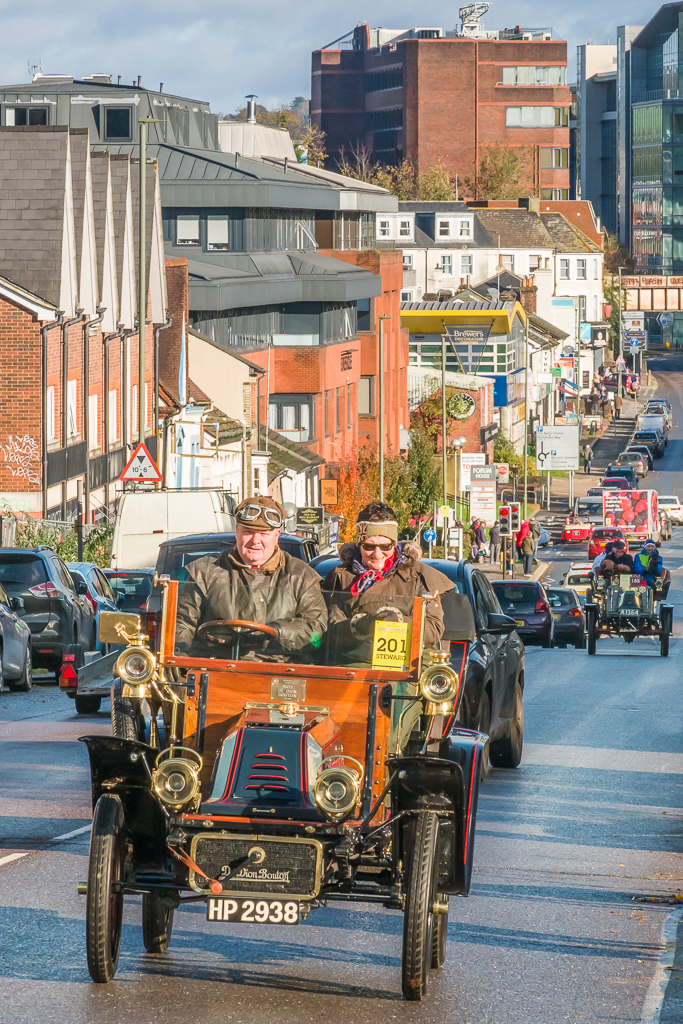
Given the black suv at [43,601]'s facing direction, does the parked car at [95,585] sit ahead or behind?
ahead

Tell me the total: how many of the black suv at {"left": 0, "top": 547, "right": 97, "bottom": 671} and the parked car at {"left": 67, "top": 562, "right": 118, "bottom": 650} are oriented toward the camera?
0

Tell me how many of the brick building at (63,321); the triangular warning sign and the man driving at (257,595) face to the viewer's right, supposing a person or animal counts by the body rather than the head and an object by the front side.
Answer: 1

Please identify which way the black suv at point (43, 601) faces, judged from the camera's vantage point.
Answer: facing away from the viewer and to the right of the viewer

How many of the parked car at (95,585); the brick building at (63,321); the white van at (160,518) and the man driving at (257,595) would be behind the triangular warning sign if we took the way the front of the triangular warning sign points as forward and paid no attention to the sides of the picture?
1

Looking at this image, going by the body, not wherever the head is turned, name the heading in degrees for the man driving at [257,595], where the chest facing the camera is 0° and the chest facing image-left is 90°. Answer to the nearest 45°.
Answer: approximately 0°

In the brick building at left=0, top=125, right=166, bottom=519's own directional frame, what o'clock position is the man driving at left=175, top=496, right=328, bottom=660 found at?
The man driving is roughly at 3 o'clock from the brick building.

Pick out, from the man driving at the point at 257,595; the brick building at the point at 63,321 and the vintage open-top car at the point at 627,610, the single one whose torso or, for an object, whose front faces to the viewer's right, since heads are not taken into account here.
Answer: the brick building

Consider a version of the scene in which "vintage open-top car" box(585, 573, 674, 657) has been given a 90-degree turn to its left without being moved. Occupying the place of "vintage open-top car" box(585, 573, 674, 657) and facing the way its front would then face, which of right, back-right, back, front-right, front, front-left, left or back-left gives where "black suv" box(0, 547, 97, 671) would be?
back-right

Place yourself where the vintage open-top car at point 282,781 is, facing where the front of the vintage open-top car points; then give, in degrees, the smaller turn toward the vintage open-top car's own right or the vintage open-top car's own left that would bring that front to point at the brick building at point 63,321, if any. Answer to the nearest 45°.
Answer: approximately 180°

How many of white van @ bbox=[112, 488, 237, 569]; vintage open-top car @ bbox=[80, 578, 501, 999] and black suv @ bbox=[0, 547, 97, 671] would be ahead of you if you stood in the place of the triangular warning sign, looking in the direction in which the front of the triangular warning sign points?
3

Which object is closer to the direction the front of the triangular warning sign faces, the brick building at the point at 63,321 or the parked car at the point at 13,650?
the parked car
